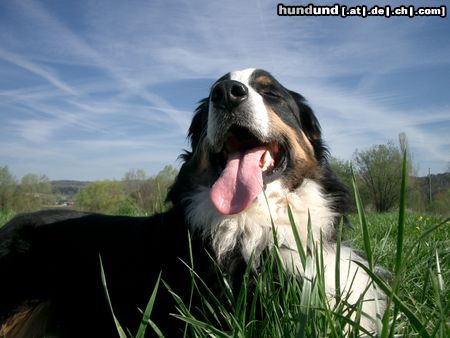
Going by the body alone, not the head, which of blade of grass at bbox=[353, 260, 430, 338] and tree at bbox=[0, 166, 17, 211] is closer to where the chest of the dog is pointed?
the blade of grass

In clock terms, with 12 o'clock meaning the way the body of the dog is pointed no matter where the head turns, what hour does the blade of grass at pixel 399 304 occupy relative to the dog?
The blade of grass is roughly at 1 o'clock from the dog.

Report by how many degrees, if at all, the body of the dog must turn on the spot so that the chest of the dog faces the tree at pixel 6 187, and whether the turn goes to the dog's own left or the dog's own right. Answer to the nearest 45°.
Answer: approximately 180°

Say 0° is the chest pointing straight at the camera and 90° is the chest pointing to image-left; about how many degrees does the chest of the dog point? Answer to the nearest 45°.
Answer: approximately 315°
